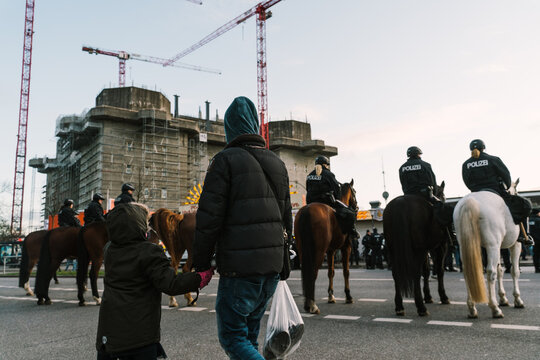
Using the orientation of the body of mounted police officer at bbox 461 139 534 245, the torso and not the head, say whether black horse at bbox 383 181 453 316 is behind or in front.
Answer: behind

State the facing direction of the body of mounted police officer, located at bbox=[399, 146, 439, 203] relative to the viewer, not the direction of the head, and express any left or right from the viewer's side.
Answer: facing away from the viewer and to the right of the viewer

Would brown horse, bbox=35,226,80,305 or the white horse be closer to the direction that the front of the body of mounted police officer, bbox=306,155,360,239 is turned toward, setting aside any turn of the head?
the white horse

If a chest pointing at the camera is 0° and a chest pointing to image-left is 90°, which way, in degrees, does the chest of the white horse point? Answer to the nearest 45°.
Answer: approximately 225°

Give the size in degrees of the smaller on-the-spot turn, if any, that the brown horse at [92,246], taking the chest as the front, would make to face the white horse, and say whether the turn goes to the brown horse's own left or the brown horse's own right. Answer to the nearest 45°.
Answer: approximately 90° to the brown horse's own right

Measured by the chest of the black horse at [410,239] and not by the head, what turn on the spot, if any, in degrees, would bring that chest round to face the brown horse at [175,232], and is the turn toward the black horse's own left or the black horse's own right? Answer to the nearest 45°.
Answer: approximately 135° to the black horse's own left

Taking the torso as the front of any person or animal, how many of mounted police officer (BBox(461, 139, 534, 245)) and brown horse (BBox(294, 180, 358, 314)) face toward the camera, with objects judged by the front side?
0

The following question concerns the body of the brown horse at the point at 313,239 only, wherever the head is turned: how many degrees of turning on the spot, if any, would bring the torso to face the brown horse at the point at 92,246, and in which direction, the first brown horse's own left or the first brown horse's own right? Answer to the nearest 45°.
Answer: approximately 135° to the first brown horse's own left

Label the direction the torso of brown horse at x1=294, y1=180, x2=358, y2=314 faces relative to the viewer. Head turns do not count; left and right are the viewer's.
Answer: facing away from the viewer and to the right of the viewer

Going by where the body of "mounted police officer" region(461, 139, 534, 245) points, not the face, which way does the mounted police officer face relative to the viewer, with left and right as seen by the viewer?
facing away from the viewer and to the right of the viewer

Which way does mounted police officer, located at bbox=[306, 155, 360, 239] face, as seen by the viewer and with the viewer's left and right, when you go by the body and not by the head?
facing away from the viewer and to the right of the viewer

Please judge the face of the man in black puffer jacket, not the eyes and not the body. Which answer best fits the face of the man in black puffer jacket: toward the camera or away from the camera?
away from the camera

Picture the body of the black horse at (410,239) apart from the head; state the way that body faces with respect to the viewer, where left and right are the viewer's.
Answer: facing away from the viewer and to the right of the viewer
